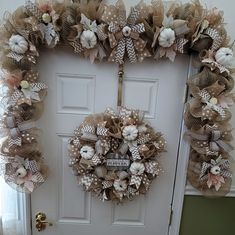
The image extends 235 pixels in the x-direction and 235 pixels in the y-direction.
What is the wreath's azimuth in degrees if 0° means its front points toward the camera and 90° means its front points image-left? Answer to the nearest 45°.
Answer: approximately 0°

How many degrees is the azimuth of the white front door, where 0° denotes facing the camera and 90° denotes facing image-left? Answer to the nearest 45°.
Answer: approximately 0°
